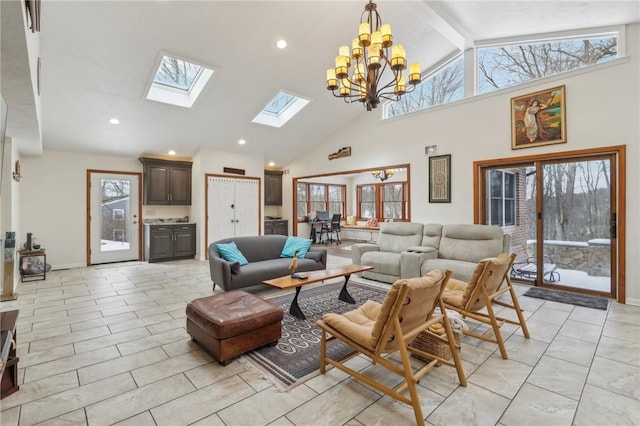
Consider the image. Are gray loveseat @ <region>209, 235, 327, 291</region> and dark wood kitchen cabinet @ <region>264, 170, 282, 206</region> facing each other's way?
no

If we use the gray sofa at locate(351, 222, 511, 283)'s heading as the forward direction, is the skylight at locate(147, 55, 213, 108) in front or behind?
in front

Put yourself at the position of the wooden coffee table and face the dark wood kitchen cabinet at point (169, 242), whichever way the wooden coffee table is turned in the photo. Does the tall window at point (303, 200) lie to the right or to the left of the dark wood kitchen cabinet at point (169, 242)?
right

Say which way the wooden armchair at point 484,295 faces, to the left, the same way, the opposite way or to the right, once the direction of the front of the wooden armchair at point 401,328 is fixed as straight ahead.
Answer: the same way

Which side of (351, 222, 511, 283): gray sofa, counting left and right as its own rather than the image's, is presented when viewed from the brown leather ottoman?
front

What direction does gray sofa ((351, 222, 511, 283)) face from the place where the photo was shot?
facing the viewer and to the left of the viewer

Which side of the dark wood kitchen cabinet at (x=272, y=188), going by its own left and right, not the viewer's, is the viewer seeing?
front

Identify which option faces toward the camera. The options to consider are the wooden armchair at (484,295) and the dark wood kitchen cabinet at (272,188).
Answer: the dark wood kitchen cabinet

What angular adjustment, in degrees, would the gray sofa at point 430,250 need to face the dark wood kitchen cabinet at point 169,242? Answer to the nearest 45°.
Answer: approximately 45° to its right

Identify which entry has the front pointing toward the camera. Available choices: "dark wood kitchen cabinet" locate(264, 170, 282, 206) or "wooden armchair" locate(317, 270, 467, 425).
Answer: the dark wood kitchen cabinet

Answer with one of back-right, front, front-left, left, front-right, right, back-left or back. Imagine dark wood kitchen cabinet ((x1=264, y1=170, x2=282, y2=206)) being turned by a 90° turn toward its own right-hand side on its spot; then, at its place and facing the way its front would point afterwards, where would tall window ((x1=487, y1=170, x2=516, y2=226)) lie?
back-left

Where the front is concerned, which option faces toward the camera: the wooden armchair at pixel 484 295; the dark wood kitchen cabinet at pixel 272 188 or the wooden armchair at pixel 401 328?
the dark wood kitchen cabinet

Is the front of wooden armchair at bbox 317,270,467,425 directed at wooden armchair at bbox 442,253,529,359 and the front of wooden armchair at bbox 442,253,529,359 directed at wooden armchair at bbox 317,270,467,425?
no

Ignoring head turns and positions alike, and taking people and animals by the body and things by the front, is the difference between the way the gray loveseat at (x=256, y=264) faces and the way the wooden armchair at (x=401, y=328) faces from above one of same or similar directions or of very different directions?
very different directions

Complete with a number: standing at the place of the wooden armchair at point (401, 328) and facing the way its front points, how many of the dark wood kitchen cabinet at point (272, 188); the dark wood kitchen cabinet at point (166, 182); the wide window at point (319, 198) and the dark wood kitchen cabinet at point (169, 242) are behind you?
0

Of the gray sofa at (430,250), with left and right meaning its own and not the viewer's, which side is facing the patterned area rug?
front

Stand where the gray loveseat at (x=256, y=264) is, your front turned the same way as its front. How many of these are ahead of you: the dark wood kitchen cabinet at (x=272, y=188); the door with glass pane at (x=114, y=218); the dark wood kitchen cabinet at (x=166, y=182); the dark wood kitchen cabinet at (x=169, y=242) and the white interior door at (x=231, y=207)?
0

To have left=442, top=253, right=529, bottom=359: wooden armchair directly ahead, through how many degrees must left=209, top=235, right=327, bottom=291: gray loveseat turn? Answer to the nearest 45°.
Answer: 0° — it already faces it
